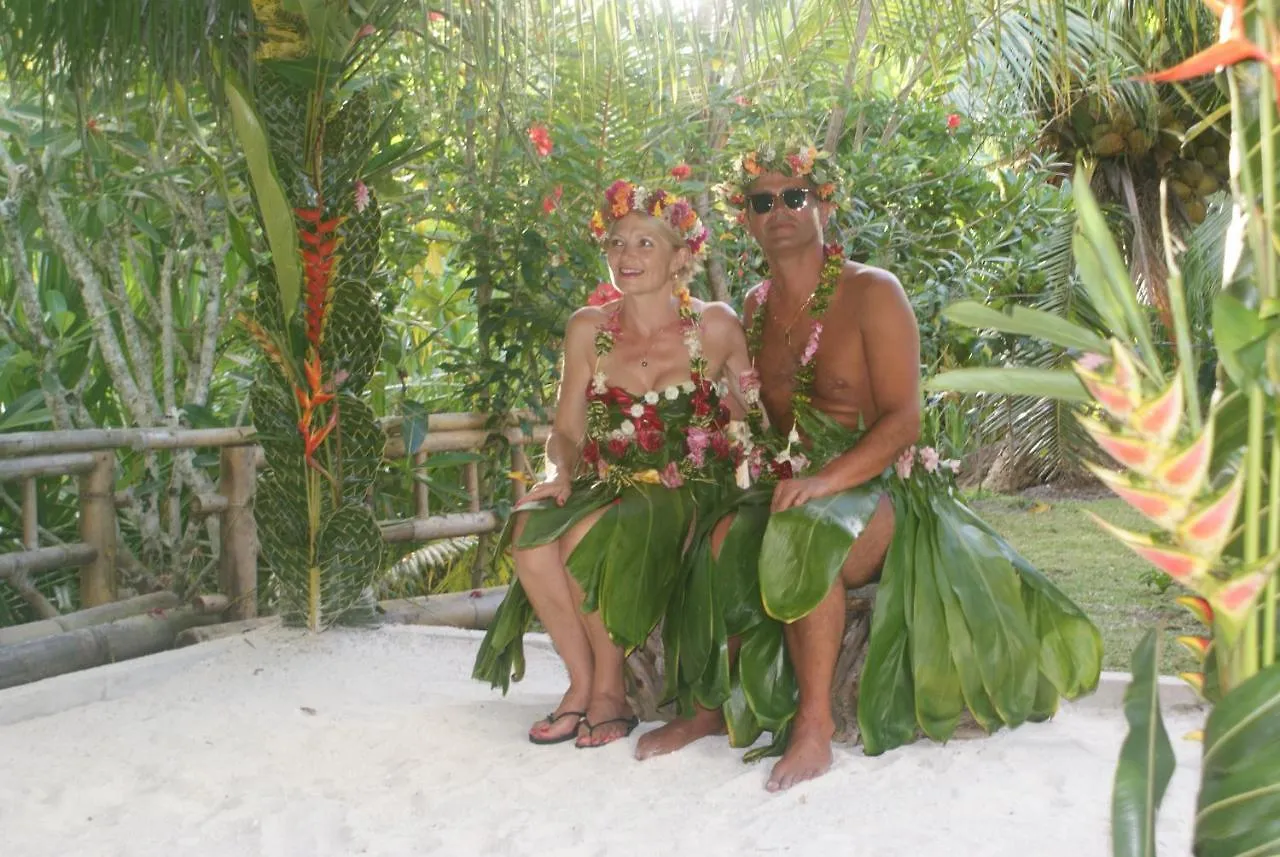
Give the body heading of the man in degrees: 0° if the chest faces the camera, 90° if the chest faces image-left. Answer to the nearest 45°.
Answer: approximately 45°

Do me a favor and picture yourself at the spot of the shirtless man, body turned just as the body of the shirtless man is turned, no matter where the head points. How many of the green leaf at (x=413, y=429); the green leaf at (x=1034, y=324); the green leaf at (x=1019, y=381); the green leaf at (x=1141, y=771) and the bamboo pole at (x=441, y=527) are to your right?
2

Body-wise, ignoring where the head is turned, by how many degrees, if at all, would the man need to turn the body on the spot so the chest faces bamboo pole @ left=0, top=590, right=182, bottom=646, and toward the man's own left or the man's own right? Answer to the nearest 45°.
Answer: approximately 45° to the man's own right

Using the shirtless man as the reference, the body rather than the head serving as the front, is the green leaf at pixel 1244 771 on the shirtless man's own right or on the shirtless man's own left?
on the shirtless man's own left

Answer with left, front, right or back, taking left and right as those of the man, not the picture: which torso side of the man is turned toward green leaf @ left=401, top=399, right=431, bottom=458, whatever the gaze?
right

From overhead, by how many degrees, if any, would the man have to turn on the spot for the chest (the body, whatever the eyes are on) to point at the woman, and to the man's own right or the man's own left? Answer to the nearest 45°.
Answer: approximately 45° to the man's own right

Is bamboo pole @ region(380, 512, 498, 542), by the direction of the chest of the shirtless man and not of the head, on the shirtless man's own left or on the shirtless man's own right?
on the shirtless man's own right
